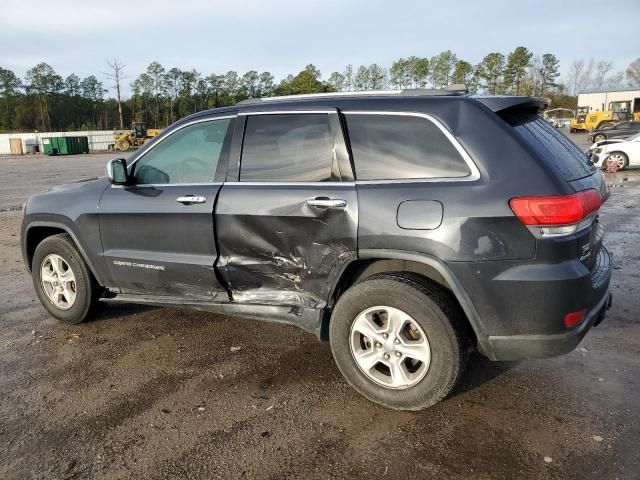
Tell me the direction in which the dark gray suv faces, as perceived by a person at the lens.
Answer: facing away from the viewer and to the left of the viewer

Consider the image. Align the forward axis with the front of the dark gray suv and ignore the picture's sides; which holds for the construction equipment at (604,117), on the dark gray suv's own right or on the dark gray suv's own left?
on the dark gray suv's own right

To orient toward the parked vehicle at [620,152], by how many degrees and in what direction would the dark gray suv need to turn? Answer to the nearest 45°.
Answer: approximately 90° to its right
